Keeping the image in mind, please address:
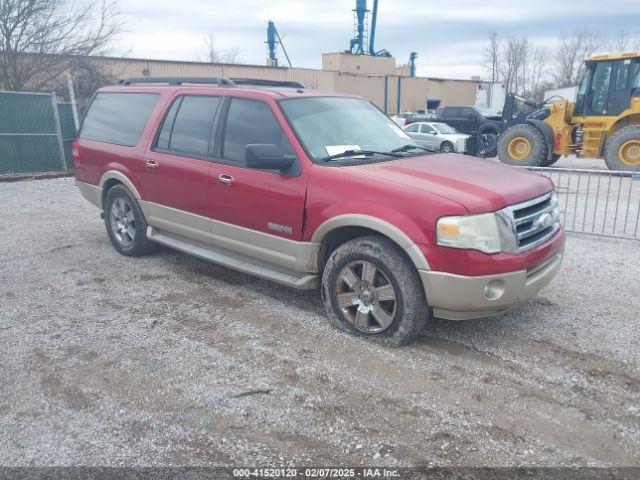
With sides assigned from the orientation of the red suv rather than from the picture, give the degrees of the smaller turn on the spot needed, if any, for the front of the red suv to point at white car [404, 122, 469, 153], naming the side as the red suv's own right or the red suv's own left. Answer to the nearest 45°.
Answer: approximately 135° to the red suv's own left

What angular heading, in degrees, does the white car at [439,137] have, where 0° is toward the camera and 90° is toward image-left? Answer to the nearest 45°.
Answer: approximately 315°

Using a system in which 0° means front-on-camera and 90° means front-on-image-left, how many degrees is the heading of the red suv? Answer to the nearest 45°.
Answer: approximately 315°

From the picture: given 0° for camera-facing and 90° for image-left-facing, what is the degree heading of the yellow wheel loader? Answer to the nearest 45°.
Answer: approximately 90°

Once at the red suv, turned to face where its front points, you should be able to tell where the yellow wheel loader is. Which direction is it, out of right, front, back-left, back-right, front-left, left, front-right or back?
left

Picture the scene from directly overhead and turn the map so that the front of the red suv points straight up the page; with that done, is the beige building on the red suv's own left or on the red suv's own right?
on the red suv's own left

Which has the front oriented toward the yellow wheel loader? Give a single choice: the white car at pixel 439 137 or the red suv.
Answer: the white car

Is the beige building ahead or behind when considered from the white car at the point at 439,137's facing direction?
behind

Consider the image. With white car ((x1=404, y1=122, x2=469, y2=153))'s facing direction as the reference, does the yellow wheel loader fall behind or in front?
in front

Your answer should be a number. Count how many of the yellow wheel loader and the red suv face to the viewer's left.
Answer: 1

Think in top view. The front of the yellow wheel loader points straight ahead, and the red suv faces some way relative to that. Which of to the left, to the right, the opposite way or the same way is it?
the opposite way

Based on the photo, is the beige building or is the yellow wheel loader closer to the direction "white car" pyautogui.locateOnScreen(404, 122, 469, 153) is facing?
the yellow wheel loader
